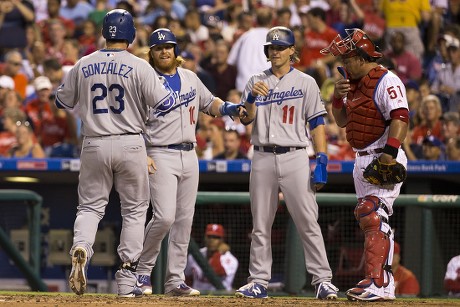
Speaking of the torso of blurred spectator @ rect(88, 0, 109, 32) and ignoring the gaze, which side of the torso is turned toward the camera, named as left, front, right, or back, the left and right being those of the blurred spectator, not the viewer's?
front

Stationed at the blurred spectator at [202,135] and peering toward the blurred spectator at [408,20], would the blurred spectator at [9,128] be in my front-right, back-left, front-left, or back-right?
back-left

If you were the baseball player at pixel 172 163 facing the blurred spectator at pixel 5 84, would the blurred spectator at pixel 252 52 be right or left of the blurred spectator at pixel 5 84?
right

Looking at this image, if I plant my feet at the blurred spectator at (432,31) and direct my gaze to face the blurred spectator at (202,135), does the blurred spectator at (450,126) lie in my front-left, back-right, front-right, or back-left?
front-left

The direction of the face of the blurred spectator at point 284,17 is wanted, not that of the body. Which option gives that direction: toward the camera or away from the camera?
toward the camera

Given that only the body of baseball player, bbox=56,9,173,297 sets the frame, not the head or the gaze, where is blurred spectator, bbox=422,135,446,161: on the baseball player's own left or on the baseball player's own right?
on the baseball player's own right

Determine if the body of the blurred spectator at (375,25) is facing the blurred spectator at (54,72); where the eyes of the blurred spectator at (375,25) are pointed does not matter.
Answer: no

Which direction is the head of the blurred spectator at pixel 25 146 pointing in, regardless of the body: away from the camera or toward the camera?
toward the camera

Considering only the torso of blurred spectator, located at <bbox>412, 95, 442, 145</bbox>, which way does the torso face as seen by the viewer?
toward the camera

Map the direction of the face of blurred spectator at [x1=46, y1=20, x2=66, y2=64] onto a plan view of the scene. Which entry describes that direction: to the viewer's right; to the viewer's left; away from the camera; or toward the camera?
toward the camera

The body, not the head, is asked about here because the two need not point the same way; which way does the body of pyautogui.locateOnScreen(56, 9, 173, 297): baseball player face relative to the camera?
away from the camera

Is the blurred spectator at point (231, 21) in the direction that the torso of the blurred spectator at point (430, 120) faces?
no

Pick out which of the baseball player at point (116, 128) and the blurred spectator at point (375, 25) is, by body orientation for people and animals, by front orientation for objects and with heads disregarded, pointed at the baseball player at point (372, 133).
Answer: the blurred spectator

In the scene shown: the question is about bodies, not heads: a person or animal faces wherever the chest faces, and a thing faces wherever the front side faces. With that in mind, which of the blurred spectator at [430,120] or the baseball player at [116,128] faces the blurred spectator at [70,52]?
the baseball player

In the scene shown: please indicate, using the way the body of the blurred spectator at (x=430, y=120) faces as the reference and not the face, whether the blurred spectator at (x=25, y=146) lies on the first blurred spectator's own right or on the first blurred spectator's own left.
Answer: on the first blurred spectator's own right

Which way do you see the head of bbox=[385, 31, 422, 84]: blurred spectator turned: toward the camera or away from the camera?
toward the camera

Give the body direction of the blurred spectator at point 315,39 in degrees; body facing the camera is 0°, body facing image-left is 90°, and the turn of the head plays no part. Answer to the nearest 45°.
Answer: approximately 45°
